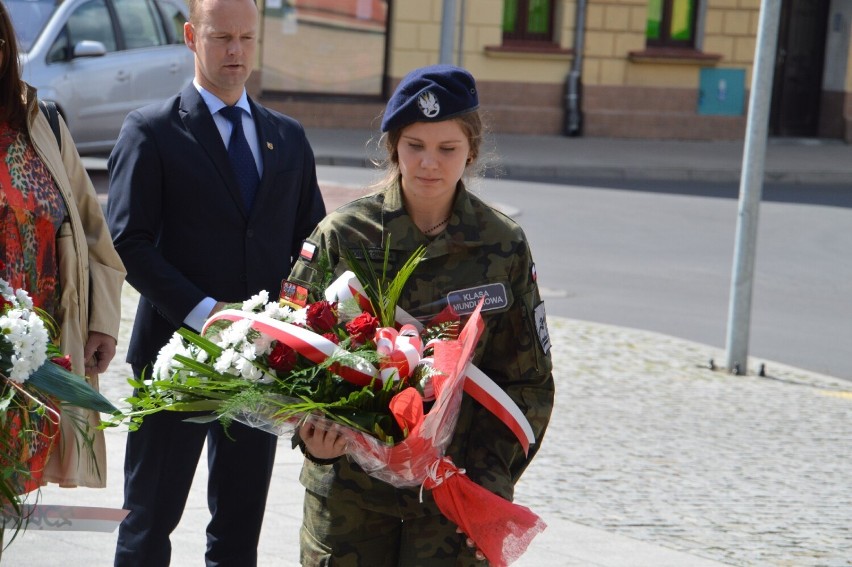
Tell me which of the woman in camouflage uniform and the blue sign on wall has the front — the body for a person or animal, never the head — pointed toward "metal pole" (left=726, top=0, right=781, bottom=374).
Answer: the blue sign on wall

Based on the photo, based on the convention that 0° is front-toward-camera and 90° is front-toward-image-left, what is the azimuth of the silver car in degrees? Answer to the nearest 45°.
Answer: approximately 45°

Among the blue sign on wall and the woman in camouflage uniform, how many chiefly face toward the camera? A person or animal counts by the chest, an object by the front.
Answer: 2

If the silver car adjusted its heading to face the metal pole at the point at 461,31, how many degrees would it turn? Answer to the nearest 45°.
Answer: approximately 180°

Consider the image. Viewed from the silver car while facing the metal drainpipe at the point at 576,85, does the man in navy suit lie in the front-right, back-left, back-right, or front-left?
back-right

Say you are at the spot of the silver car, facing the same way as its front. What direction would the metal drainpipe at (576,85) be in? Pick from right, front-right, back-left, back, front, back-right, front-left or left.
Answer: back

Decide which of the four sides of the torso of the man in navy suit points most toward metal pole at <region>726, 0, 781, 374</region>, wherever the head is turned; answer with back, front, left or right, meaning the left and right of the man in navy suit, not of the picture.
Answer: left

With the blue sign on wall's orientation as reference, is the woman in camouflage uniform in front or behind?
in front

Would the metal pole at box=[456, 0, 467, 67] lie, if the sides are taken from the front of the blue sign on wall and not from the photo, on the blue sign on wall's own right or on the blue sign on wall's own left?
on the blue sign on wall's own right

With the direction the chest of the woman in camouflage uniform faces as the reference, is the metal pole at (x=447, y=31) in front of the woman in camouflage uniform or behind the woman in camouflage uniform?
behind

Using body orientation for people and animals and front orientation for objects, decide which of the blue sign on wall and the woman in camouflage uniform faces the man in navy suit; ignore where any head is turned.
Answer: the blue sign on wall
